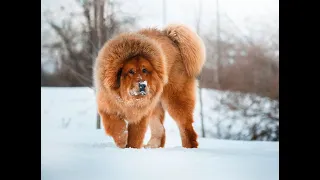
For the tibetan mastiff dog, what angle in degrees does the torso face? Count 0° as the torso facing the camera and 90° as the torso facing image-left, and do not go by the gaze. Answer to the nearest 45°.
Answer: approximately 45°
